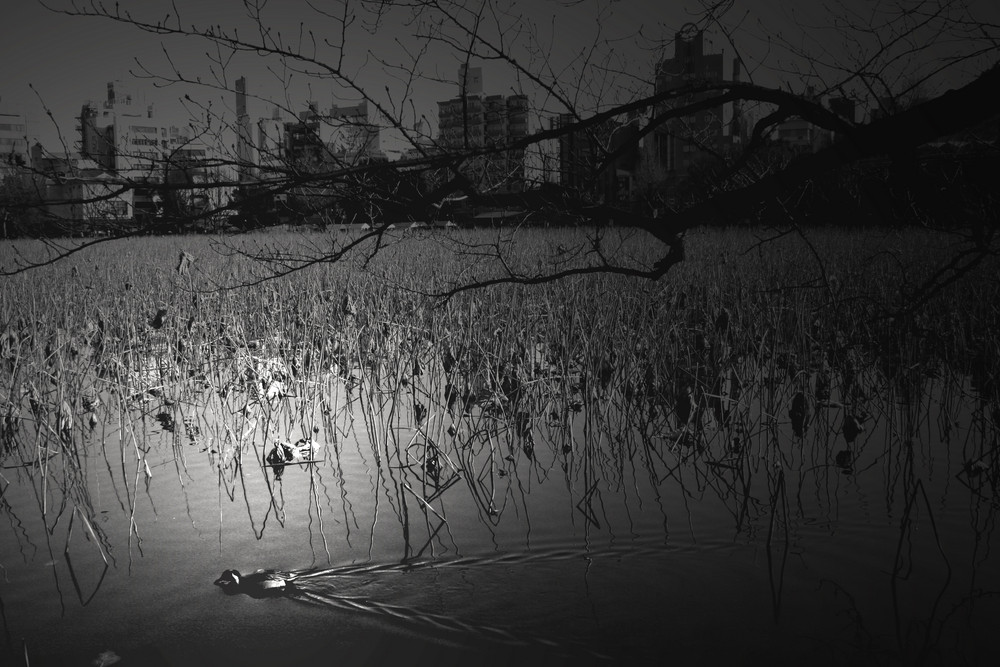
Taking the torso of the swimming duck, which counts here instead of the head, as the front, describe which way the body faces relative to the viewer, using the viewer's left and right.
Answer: facing to the left of the viewer

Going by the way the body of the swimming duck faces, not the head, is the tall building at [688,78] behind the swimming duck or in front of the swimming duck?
behind
